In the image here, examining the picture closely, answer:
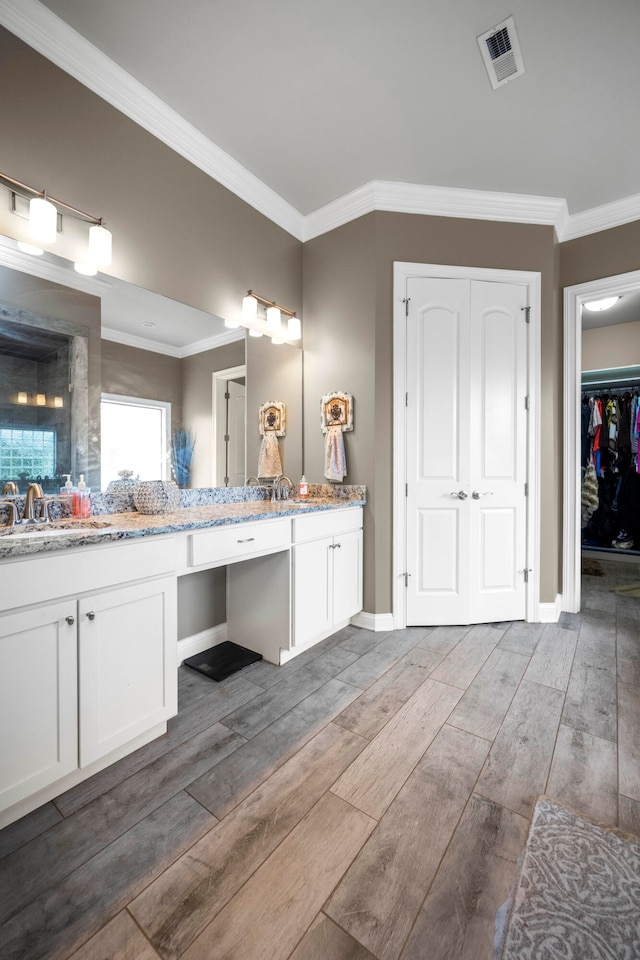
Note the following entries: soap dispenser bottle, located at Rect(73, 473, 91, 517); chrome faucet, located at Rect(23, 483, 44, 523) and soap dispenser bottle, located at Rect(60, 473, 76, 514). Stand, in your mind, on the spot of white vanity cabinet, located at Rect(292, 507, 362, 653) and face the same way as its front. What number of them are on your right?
3

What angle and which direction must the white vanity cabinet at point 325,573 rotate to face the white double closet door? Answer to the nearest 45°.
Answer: approximately 45° to its left

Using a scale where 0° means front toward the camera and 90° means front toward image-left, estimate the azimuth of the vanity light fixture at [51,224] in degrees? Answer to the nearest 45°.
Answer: approximately 315°

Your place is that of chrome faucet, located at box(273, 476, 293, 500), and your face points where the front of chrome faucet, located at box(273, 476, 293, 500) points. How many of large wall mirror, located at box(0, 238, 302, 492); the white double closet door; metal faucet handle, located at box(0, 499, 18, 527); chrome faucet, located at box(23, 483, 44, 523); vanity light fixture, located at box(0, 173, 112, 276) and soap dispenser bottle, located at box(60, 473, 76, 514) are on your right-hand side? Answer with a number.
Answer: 5

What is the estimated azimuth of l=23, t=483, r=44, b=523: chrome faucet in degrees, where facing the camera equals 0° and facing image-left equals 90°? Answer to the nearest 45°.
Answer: approximately 315°
